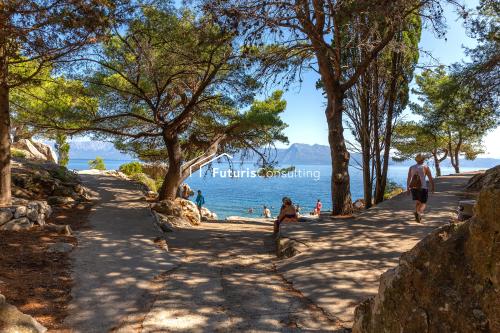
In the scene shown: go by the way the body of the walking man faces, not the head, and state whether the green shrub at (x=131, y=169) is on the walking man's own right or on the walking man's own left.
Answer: on the walking man's own left

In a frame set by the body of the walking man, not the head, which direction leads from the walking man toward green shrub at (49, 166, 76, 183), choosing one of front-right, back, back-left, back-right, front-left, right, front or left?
left

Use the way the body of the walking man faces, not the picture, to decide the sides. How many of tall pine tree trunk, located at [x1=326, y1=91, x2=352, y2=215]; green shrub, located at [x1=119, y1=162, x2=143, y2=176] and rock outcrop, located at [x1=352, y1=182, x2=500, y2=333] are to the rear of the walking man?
1

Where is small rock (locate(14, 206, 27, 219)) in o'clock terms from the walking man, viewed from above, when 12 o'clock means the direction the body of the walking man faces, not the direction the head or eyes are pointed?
The small rock is roughly at 8 o'clock from the walking man.

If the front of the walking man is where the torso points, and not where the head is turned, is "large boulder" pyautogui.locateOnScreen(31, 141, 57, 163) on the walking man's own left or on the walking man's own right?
on the walking man's own left

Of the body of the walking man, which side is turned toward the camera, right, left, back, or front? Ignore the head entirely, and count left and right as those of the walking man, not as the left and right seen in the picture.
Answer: back

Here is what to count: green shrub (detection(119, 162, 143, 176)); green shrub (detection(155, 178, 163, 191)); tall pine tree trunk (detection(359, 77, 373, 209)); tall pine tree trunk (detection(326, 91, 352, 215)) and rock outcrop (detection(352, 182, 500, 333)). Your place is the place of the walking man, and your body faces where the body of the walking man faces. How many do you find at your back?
1

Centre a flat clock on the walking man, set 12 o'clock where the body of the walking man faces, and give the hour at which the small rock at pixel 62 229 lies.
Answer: The small rock is roughly at 8 o'clock from the walking man.

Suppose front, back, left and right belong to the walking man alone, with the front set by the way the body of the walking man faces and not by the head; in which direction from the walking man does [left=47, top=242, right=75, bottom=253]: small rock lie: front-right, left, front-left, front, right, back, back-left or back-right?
back-left

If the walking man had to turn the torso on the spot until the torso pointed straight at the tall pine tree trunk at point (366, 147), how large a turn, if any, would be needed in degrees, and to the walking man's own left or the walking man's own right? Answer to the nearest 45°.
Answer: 0° — they already face it

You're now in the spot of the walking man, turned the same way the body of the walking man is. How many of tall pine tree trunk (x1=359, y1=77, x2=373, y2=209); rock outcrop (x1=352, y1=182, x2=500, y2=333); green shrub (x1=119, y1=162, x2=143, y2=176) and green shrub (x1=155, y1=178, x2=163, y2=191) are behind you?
1

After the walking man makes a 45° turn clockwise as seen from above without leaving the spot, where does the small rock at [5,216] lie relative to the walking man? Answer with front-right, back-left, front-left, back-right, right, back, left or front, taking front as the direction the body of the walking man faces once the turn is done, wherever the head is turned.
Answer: back

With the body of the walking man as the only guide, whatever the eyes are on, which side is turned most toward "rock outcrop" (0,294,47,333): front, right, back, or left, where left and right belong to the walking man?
back

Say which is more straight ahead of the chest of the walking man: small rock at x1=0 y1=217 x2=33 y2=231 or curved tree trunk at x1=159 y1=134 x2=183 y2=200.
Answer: the curved tree trunk

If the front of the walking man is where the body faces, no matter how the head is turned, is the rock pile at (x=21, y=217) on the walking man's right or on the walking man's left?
on the walking man's left
